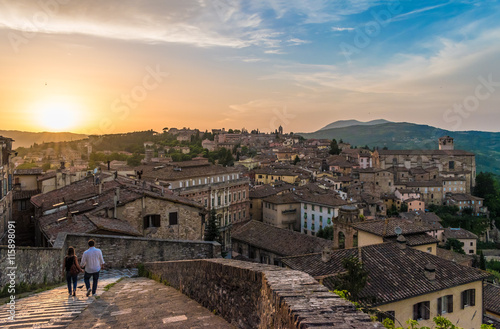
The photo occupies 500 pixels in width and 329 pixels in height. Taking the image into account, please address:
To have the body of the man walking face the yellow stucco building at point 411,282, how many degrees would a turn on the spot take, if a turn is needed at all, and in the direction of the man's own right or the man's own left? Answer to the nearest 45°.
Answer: approximately 90° to the man's own right

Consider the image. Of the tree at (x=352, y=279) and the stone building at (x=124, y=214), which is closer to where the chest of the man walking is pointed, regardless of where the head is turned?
the stone building

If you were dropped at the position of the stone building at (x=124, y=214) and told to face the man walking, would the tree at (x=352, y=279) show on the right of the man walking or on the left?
left

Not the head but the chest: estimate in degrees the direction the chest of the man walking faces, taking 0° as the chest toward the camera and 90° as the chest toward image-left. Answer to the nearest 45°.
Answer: approximately 180°

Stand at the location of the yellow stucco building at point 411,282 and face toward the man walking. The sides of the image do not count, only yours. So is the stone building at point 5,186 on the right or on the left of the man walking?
right

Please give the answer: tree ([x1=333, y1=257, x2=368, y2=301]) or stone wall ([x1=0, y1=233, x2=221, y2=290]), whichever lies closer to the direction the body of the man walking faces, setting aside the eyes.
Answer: the stone wall

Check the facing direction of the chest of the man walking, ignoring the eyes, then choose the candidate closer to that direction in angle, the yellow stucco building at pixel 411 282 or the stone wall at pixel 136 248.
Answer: the stone wall

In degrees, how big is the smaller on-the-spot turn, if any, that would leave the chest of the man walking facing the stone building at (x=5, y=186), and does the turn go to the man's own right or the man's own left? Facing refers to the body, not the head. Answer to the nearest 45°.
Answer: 0° — they already face it

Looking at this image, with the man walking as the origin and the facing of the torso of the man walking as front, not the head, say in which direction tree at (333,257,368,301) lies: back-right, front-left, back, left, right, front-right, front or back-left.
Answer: right

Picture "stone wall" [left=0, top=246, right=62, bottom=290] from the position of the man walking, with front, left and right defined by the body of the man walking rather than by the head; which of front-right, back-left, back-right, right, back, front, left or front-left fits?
front-left

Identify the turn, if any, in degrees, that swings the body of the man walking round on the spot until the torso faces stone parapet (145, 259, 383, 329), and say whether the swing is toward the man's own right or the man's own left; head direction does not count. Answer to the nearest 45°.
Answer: approximately 135° to the man's own right

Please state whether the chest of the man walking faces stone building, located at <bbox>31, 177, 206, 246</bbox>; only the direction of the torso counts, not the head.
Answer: yes

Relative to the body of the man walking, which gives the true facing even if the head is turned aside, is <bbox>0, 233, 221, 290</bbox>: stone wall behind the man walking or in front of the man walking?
in front
